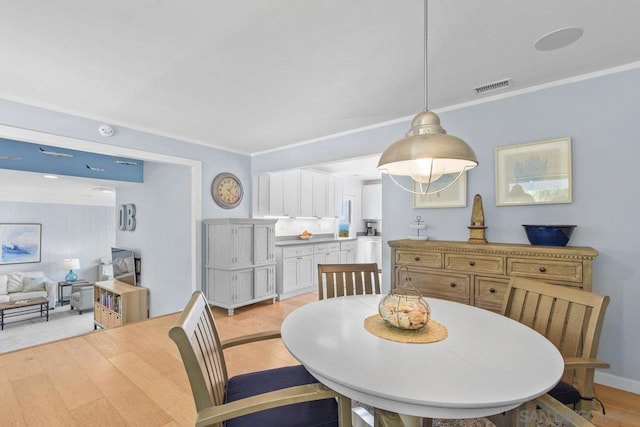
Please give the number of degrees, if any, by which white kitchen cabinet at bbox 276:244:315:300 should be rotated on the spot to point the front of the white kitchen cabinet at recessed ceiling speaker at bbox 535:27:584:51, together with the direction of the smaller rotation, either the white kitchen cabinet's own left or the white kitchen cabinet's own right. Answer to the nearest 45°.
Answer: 0° — it already faces it

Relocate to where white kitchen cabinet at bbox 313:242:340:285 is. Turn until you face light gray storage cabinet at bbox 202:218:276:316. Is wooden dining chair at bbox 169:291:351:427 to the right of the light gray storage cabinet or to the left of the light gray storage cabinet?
left

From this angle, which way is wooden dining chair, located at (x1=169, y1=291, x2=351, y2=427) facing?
to the viewer's right

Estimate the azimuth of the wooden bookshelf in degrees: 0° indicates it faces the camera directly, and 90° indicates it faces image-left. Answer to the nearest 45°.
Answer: approximately 45°

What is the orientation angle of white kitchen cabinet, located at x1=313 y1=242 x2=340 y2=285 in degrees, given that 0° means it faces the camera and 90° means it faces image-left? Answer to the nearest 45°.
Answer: approximately 315°

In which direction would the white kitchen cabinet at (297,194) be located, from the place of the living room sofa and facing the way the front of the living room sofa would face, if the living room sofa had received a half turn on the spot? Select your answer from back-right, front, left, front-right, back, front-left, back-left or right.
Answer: back-right

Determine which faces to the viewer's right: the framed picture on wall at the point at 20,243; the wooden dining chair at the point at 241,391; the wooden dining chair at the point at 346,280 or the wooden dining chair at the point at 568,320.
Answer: the wooden dining chair at the point at 241,391

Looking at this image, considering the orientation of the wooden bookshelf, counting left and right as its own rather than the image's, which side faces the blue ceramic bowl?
left

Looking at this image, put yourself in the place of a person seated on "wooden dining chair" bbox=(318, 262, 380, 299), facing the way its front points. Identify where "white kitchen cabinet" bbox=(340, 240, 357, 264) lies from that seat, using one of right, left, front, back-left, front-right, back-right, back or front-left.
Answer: back

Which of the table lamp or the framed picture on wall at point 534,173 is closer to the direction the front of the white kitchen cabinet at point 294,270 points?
the framed picture on wall

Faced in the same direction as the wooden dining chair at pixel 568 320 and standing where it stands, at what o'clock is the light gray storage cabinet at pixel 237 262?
The light gray storage cabinet is roughly at 2 o'clock from the wooden dining chair.

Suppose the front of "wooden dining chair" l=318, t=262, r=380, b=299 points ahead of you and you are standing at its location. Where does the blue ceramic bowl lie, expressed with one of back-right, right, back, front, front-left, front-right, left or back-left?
left
